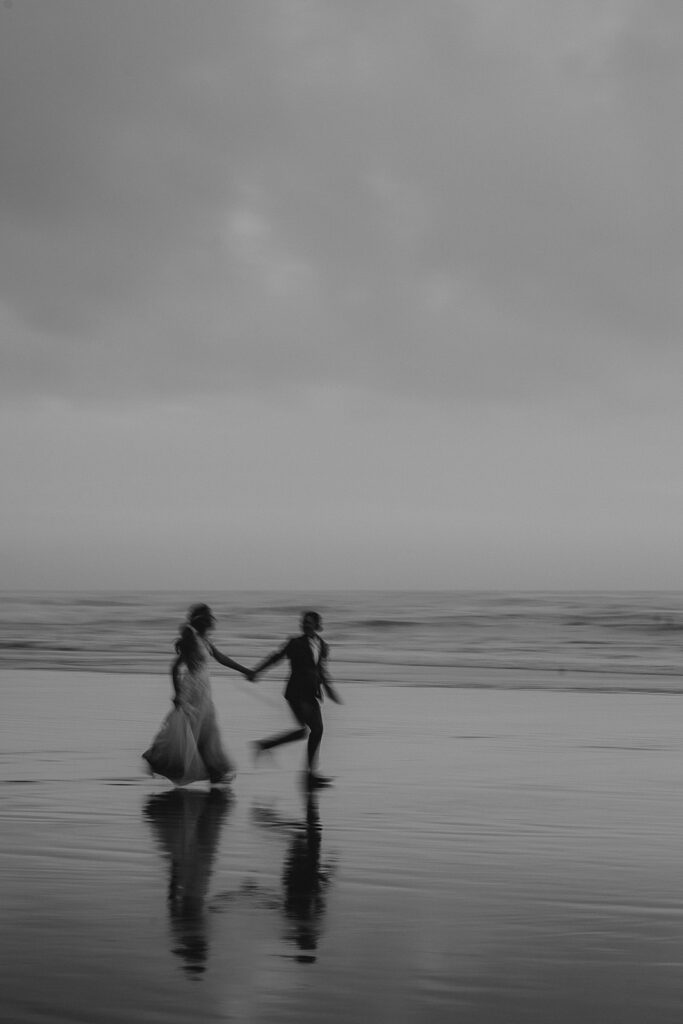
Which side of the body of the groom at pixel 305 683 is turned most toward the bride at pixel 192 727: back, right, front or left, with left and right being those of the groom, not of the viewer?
right

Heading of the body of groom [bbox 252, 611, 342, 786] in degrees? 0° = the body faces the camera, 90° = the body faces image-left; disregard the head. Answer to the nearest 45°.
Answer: approximately 315°

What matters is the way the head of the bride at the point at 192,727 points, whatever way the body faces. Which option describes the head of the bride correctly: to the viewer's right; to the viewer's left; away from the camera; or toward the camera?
to the viewer's right
